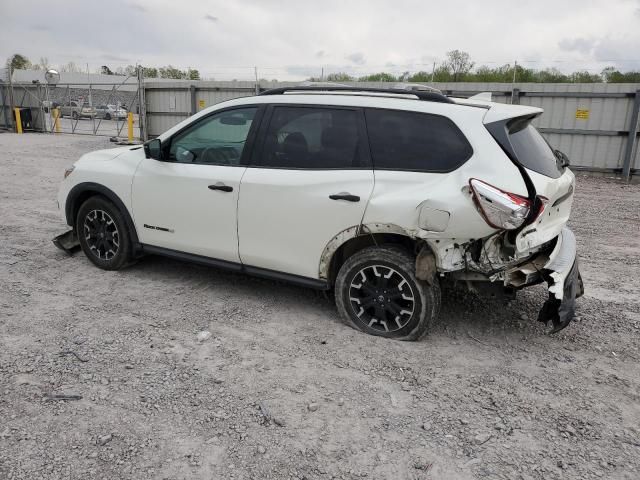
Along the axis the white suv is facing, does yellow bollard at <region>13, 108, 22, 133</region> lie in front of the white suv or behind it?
in front

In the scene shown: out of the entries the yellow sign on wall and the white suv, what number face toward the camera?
1

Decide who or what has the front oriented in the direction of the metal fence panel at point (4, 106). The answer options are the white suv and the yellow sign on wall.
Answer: the white suv

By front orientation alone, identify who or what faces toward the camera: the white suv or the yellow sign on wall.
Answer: the yellow sign on wall

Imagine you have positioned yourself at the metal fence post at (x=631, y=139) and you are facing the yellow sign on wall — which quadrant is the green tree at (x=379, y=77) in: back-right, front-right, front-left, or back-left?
front-right

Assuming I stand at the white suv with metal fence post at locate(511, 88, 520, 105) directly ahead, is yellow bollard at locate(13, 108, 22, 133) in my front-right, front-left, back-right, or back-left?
front-left

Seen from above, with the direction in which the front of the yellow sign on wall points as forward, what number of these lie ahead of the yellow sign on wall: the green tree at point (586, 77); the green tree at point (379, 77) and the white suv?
1

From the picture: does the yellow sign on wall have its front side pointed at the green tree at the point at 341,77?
no

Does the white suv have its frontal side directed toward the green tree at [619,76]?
no

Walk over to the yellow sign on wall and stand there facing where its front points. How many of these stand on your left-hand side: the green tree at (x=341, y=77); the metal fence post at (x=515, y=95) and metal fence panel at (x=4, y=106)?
0

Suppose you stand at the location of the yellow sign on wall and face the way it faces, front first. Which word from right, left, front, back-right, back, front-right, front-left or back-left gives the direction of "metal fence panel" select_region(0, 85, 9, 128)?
right

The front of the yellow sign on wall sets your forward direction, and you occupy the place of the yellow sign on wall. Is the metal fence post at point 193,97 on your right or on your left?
on your right

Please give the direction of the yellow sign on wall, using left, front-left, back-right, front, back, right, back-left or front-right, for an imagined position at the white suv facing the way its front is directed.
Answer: right

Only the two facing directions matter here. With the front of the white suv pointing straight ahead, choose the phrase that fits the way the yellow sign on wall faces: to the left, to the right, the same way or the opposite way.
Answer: to the left

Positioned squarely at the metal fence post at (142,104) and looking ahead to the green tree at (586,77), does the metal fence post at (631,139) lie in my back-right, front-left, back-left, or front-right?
front-right

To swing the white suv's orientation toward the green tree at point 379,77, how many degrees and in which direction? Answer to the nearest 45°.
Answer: approximately 45° to its right

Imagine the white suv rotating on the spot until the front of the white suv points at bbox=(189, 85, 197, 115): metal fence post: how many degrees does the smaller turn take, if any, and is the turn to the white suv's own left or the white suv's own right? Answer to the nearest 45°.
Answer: approximately 45° to the white suv's own right

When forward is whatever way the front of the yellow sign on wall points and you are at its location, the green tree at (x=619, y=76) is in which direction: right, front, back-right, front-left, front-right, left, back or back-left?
back

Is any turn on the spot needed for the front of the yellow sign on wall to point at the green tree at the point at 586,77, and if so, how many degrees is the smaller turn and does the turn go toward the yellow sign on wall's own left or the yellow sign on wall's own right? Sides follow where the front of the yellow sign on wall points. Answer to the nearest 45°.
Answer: approximately 180°

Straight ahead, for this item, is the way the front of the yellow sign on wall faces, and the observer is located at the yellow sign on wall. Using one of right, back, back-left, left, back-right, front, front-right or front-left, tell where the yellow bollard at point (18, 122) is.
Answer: right

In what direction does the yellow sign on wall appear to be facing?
toward the camera
